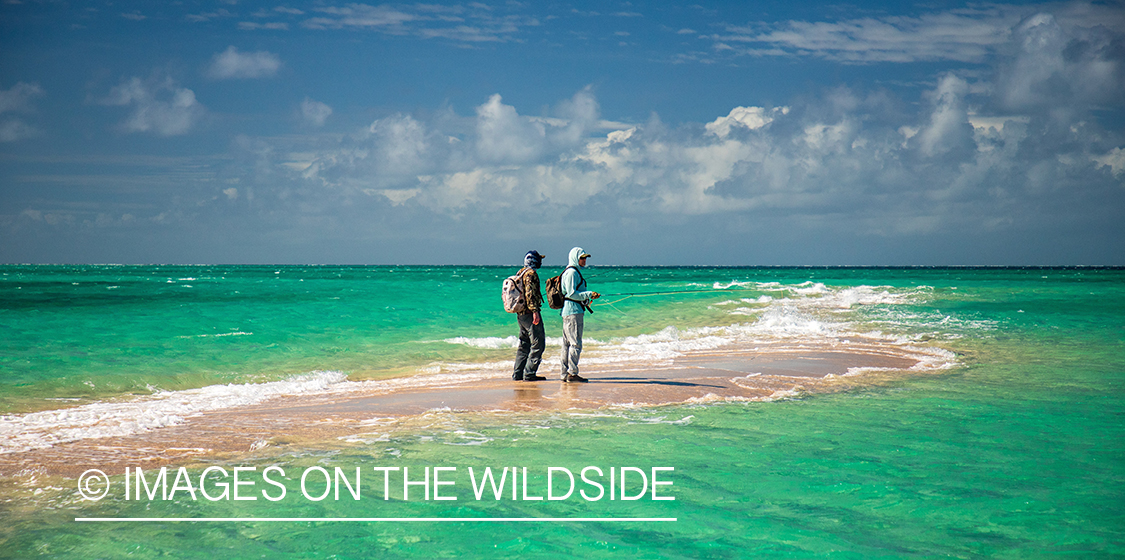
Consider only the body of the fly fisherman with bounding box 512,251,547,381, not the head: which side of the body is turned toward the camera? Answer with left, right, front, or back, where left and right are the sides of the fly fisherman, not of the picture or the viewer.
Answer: right

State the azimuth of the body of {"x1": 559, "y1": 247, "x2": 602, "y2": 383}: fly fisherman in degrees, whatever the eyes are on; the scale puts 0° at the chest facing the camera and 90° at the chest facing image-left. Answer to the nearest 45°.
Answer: approximately 270°

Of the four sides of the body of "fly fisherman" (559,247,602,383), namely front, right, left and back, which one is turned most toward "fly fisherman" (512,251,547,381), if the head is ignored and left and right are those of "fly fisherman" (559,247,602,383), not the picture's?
back

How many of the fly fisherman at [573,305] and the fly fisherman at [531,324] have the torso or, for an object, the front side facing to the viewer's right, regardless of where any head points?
2

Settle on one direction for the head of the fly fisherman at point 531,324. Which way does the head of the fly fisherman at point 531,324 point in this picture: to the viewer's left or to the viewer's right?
to the viewer's right

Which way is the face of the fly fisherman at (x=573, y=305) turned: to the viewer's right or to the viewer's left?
to the viewer's right
